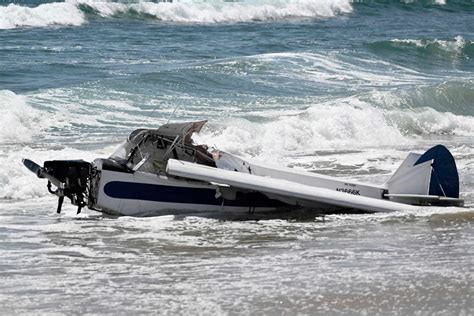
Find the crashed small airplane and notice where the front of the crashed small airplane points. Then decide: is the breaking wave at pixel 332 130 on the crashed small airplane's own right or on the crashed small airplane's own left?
on the crashed small airplane's own right

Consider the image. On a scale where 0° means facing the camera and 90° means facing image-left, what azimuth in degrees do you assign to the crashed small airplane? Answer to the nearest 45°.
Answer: approximately 90°

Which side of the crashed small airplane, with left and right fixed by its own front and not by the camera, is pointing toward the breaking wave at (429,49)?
right
